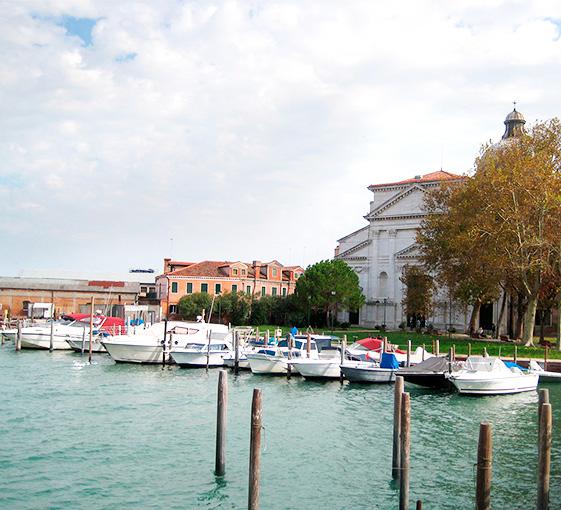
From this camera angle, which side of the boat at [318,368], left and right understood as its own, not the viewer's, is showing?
left

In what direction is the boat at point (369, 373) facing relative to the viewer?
to the viewer's left

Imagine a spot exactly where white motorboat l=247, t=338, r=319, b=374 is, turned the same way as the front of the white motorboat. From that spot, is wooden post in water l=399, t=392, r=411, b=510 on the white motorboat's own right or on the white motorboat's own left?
on the white motorboat's own left
